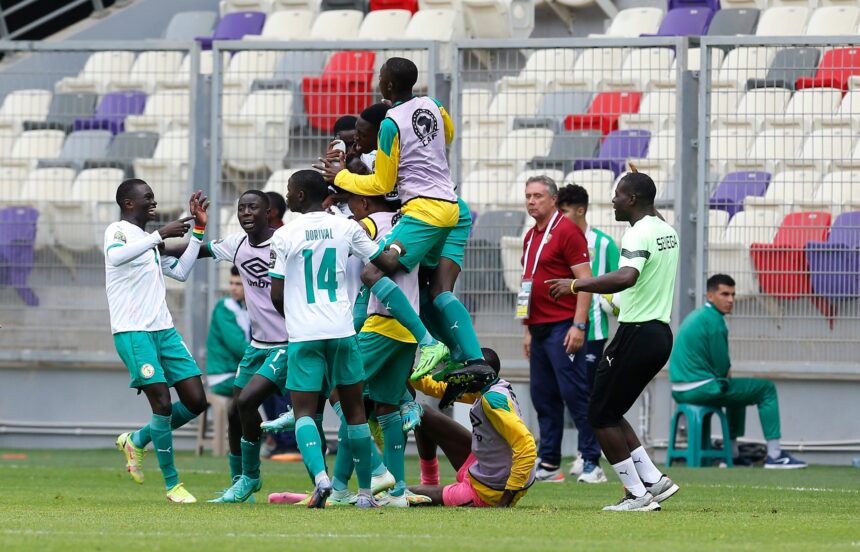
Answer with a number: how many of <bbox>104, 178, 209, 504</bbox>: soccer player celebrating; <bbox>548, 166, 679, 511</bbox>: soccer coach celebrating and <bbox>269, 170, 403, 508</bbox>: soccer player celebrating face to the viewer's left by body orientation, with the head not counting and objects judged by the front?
1

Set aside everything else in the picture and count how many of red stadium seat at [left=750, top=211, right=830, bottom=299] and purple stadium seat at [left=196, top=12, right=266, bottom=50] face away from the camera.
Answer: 0

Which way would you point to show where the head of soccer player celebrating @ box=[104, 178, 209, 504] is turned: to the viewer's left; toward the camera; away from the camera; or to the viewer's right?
to the viewer's right

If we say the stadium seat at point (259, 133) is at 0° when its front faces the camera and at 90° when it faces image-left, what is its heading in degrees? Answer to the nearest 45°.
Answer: approximately 45°

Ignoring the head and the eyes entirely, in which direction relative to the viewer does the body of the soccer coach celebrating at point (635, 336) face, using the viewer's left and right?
facing to the left of the viewer

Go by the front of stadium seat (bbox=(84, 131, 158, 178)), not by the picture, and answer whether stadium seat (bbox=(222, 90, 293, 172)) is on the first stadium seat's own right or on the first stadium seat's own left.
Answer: on the first stadium seat's own left

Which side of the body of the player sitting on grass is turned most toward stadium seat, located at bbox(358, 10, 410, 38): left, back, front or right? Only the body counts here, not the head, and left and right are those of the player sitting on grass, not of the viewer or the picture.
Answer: right

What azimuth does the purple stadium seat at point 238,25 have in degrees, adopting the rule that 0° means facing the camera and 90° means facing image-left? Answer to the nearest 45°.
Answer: approximately 45°

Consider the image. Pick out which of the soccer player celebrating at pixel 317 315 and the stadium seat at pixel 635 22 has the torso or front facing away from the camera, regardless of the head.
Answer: the soccer player celebrating

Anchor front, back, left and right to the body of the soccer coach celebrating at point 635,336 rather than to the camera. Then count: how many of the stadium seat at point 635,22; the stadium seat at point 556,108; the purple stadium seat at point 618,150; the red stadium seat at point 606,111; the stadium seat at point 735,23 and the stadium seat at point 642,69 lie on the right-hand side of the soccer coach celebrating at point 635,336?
6

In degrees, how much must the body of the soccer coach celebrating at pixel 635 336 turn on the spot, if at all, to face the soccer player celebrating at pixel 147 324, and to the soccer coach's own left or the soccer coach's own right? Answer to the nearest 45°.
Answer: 0° — they already face them

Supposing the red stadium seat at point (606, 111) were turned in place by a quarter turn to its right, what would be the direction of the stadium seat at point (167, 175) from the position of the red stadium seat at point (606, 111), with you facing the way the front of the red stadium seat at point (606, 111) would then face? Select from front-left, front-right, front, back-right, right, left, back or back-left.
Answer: front-left

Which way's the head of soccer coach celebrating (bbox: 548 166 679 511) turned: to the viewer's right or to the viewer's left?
to the viewer's left
